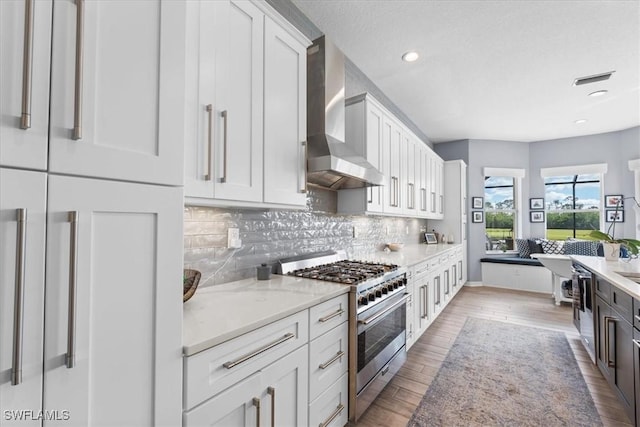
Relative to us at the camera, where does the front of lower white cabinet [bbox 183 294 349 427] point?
facing the viewer and to the right of the viewer

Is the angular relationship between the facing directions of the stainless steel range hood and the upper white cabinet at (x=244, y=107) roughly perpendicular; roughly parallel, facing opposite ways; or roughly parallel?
roughly parallel

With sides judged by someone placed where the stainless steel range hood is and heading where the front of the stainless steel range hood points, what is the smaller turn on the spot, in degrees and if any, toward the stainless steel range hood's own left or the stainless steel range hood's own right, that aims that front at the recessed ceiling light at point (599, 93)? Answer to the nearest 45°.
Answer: approximately 90° to the stainless steel range hood's own left

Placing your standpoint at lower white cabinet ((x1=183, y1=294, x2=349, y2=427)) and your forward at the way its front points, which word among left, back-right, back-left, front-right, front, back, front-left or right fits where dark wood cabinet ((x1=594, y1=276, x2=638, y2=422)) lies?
front-left

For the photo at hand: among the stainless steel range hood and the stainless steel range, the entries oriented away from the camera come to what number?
0

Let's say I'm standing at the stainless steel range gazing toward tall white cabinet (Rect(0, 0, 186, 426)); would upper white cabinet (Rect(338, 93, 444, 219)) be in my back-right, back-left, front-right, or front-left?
back-right

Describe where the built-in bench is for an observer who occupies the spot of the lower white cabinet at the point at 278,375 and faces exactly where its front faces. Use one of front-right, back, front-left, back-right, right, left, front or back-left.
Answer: left

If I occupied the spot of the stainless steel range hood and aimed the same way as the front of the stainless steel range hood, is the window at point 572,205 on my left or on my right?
on my left

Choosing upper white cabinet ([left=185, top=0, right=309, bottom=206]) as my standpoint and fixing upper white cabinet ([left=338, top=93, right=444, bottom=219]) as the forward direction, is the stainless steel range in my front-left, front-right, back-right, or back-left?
front-right
